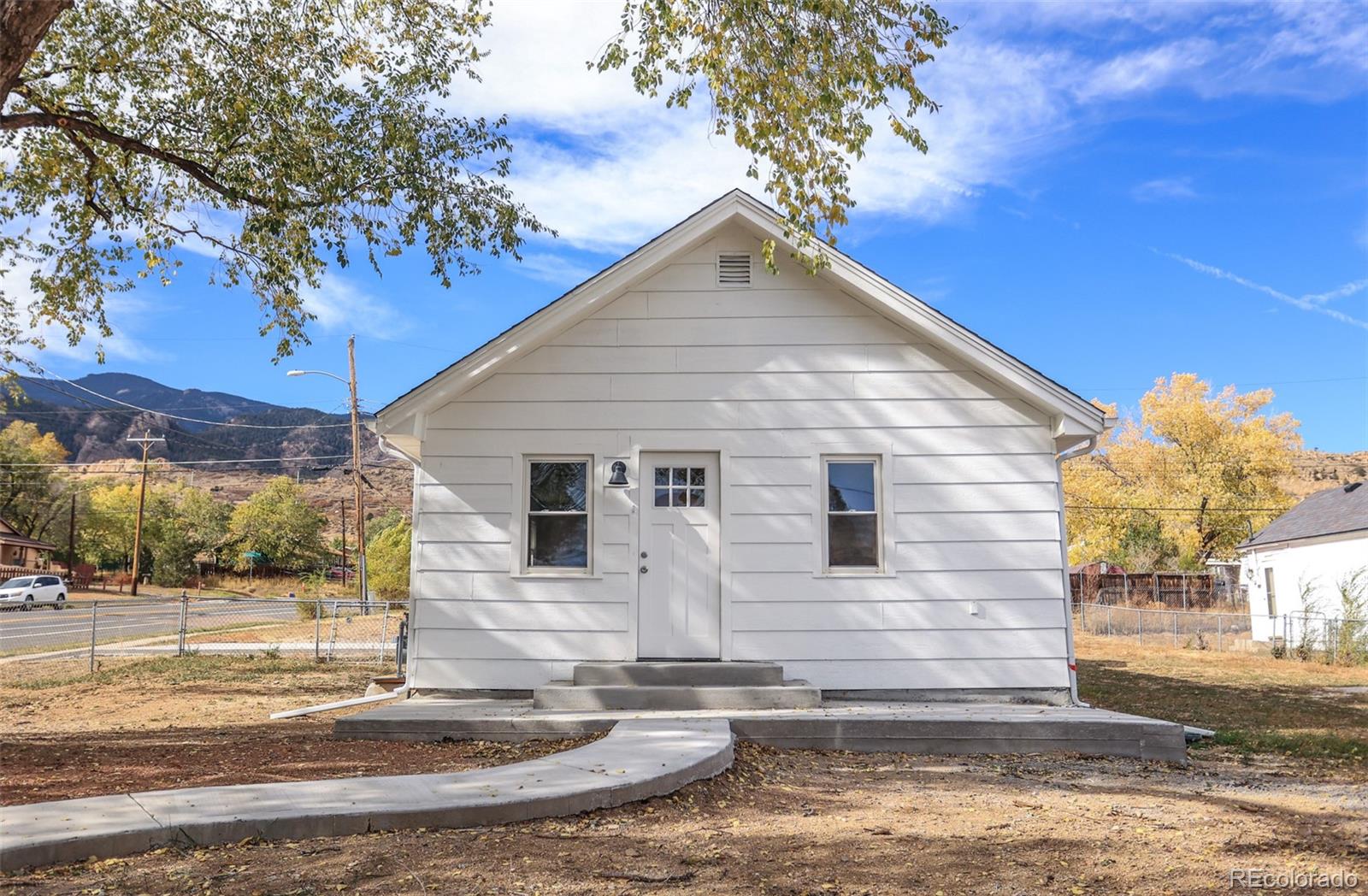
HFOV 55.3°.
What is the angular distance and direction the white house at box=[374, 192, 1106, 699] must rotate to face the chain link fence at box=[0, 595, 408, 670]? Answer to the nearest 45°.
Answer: approximately 135° to its right

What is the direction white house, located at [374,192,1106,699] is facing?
toward the camera

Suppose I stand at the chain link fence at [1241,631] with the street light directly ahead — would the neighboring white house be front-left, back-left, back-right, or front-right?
back-right

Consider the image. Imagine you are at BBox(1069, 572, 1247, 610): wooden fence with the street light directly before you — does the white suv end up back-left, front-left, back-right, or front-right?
front-right

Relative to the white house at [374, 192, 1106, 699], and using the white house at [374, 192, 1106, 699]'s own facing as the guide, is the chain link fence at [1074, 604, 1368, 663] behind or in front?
behind

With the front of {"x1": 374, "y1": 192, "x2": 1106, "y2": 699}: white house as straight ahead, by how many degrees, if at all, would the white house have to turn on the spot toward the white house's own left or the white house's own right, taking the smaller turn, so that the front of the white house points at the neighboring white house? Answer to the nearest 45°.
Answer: approximately 135° to the white house's own left

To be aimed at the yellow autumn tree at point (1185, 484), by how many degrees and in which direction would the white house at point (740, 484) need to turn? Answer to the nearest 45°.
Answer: approximately 135° to its left

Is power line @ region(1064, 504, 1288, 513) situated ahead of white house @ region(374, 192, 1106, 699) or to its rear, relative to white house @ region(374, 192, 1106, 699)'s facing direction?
to the rear

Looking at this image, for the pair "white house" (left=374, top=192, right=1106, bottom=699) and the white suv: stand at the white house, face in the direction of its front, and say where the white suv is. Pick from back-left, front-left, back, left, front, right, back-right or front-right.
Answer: back-right

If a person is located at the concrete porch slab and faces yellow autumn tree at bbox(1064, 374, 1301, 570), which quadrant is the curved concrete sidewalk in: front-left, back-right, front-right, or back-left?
back-left

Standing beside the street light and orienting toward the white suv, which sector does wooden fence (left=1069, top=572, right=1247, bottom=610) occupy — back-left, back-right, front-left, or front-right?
back-right
